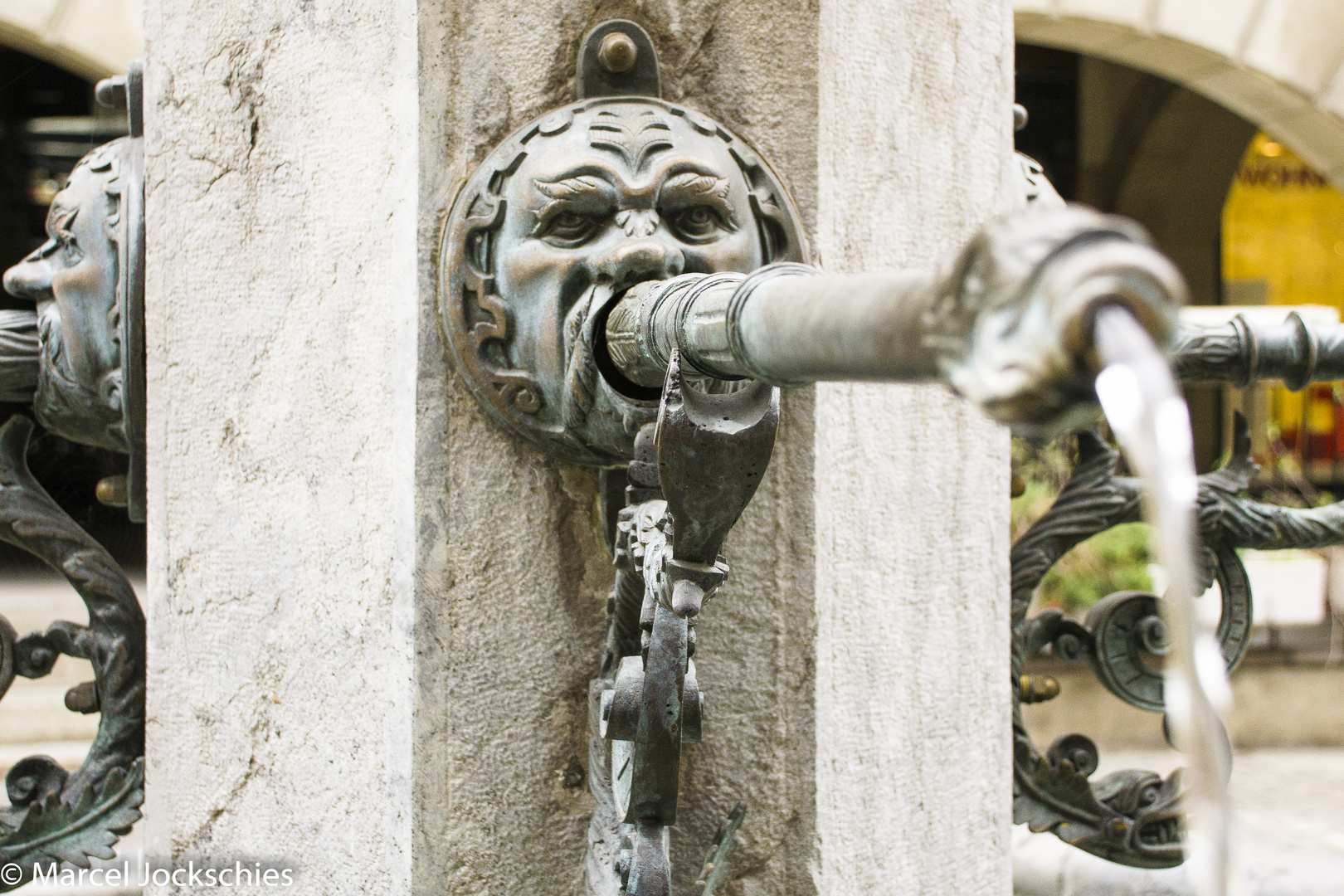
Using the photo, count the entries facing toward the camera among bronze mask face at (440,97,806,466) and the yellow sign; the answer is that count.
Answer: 2

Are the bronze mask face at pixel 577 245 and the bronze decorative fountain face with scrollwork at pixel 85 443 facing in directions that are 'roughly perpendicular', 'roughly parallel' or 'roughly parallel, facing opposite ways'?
roughly perpendicular

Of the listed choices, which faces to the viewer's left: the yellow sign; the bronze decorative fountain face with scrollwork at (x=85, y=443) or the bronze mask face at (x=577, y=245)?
the bronze decorative fountain face with scrollwork

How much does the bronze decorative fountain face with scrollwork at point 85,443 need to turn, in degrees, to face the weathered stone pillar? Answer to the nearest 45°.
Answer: approximately 135° to its left

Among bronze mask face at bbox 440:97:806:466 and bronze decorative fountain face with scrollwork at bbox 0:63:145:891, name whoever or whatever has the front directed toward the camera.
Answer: the bronze mask face

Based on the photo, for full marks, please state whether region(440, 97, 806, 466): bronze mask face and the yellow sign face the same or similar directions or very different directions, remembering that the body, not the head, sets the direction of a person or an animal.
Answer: same or similar directions

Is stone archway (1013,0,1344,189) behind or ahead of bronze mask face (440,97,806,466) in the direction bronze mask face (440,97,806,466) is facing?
behind

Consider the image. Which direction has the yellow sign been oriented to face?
toward the camera

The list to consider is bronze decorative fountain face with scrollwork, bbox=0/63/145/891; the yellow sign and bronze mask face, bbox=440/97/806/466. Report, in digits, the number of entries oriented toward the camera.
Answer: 2

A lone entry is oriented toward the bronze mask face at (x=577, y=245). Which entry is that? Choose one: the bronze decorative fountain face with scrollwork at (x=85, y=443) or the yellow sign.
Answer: the yellow sign

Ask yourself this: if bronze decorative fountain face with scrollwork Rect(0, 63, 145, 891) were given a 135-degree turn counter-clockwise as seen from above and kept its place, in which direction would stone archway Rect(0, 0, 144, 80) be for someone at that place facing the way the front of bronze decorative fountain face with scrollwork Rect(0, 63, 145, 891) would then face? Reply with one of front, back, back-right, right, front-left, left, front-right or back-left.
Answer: back-left

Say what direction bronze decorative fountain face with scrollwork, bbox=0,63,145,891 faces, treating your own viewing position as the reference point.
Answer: facing to the left of the viewer

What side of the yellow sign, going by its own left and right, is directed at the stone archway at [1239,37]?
front

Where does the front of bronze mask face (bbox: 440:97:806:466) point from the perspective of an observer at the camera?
facing the viewer

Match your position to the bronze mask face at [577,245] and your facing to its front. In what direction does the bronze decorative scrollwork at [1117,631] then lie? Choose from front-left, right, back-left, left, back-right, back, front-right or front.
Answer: back-left

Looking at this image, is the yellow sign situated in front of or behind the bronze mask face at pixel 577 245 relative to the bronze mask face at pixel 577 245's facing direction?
behind

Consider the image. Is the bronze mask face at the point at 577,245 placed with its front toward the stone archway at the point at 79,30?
no
